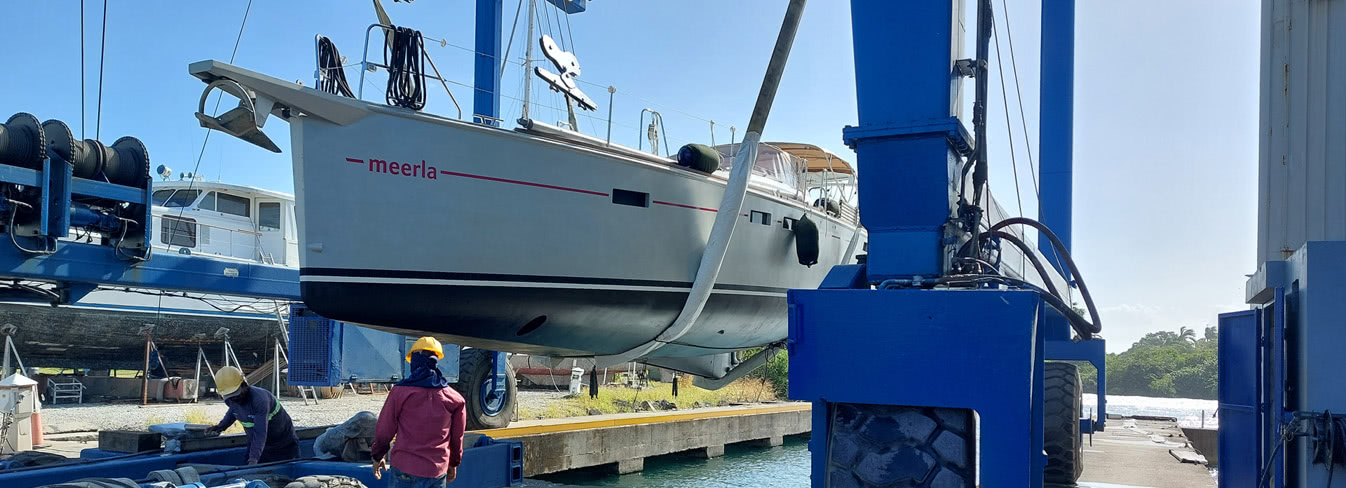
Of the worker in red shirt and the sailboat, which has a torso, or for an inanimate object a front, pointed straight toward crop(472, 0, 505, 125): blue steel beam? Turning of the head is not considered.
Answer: the worker in red shirt

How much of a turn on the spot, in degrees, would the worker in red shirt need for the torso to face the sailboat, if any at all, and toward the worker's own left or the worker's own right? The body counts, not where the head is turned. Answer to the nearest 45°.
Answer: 0° — they already face it

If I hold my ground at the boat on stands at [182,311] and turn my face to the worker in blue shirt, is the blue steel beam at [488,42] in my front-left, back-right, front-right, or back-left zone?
front-left

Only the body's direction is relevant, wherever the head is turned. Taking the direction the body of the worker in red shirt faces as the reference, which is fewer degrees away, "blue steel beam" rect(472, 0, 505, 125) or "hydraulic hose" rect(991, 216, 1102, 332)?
the blue steel beam

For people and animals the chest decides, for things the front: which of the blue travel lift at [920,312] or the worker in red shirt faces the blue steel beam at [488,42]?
the worker in red shirt

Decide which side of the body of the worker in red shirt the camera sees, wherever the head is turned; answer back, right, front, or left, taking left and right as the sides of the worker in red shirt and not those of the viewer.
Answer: back

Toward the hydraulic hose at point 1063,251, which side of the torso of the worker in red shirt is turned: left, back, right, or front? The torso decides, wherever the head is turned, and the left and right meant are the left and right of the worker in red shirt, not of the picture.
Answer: right

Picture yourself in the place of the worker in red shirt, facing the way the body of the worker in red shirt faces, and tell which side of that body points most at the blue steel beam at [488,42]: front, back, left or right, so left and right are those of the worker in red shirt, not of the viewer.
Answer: front

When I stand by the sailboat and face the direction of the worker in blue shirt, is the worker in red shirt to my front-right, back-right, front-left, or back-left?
front-left

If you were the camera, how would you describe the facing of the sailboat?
facing the viewer and to the left of the viewer

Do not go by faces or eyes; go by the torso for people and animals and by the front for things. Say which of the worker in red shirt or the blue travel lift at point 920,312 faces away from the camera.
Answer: the worker in red shirt
